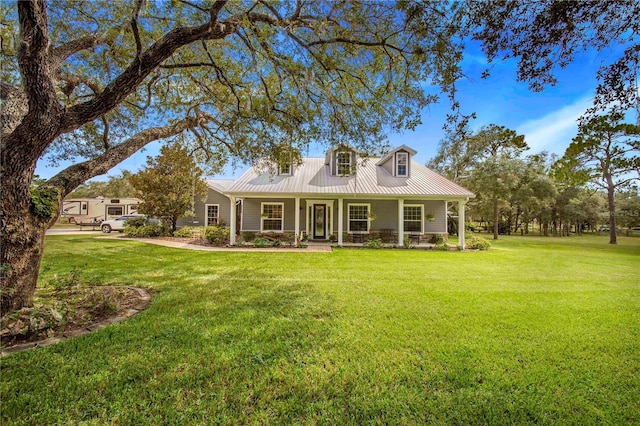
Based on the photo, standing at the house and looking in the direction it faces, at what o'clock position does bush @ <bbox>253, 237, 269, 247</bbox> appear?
The bush is roughly at 2 o'clock from the house.

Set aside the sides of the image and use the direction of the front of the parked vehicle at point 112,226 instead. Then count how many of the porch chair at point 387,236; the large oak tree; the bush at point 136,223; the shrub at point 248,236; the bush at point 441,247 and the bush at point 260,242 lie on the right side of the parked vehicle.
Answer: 0

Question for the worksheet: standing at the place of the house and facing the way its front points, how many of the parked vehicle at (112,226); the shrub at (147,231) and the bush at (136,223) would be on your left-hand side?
0

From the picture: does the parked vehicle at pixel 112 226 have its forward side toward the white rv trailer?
no

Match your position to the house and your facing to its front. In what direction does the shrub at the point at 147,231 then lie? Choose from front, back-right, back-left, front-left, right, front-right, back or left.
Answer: right

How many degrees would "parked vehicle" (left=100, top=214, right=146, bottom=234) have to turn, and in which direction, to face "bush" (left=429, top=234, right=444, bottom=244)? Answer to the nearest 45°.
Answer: approximately 135° to its left

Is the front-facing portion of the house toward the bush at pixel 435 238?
no

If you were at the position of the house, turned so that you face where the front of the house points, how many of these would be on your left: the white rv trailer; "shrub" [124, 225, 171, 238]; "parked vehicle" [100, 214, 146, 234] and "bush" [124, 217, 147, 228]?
0

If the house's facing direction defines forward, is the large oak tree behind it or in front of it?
in front

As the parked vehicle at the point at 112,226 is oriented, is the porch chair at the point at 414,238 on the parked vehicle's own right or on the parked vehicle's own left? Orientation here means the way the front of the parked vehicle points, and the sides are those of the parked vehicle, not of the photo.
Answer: on the parked vehicle's own left

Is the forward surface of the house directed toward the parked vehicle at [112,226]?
no

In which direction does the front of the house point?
toward the camera

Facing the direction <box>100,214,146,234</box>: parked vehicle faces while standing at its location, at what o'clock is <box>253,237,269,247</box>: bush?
The bush is roughly at 8 o'clock from the parked vehicle.

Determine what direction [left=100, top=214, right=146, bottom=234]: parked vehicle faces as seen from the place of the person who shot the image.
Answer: facing to the left of the viewer

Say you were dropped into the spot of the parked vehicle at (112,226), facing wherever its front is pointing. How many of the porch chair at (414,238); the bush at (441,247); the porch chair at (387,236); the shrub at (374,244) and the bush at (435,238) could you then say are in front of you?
0

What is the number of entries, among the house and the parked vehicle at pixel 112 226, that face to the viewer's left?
1

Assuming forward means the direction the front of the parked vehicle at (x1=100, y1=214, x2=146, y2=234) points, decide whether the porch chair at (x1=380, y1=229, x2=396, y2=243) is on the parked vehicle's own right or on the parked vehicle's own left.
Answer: on the parked vehicle's own left

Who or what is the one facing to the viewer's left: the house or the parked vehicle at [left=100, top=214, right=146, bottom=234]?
the parked vehicle
